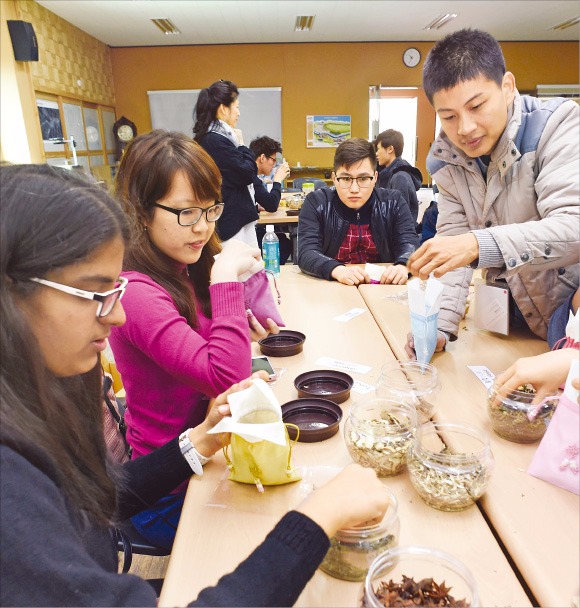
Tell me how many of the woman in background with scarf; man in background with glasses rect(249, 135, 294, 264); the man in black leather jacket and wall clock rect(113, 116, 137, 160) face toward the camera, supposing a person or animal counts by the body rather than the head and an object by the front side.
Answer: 2

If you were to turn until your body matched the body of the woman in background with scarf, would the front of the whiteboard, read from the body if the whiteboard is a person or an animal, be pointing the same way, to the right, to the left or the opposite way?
to the right

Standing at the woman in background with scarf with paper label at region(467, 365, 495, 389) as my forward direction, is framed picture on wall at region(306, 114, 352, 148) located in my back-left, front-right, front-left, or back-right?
back-left

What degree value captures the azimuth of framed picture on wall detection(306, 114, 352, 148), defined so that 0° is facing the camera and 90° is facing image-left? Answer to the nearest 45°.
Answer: approximately 0°

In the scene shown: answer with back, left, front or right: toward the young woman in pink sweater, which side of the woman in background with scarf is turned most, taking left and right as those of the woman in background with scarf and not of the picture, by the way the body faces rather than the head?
right
